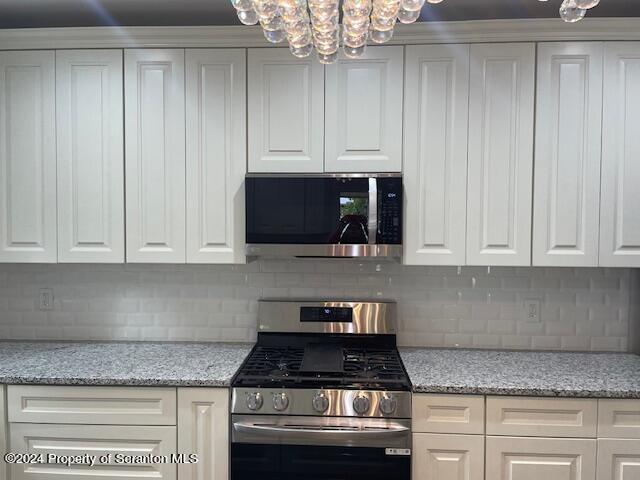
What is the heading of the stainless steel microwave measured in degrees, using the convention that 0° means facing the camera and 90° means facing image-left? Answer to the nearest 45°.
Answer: approximately 0°

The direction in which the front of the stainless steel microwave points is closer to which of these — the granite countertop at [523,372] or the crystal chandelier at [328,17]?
the crystal chandelier

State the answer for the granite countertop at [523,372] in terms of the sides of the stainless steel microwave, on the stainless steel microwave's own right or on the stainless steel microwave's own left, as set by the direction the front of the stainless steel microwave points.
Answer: on the stainless steel microwave's own left

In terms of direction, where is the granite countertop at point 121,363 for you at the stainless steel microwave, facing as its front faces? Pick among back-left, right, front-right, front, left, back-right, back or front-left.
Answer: right

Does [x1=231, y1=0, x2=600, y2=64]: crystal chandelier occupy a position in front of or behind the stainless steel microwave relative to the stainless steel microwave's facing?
in front
